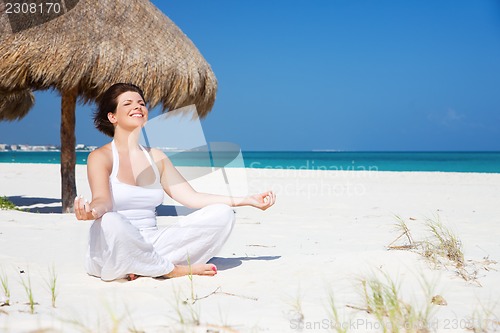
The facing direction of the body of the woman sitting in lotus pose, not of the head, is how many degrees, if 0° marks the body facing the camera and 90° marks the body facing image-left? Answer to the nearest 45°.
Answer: approximately 315°

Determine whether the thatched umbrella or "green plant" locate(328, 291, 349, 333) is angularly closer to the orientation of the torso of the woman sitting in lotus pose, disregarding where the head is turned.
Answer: the green plant

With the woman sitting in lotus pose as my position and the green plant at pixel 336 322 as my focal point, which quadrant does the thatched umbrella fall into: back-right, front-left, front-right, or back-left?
back-left

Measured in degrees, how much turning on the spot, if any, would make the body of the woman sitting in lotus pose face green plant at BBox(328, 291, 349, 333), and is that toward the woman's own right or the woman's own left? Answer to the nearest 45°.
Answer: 0° — they already face it

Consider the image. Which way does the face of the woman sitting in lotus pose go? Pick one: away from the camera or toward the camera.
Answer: toward the camera

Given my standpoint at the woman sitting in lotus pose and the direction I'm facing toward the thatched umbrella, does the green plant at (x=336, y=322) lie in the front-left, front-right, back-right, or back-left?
back-right
